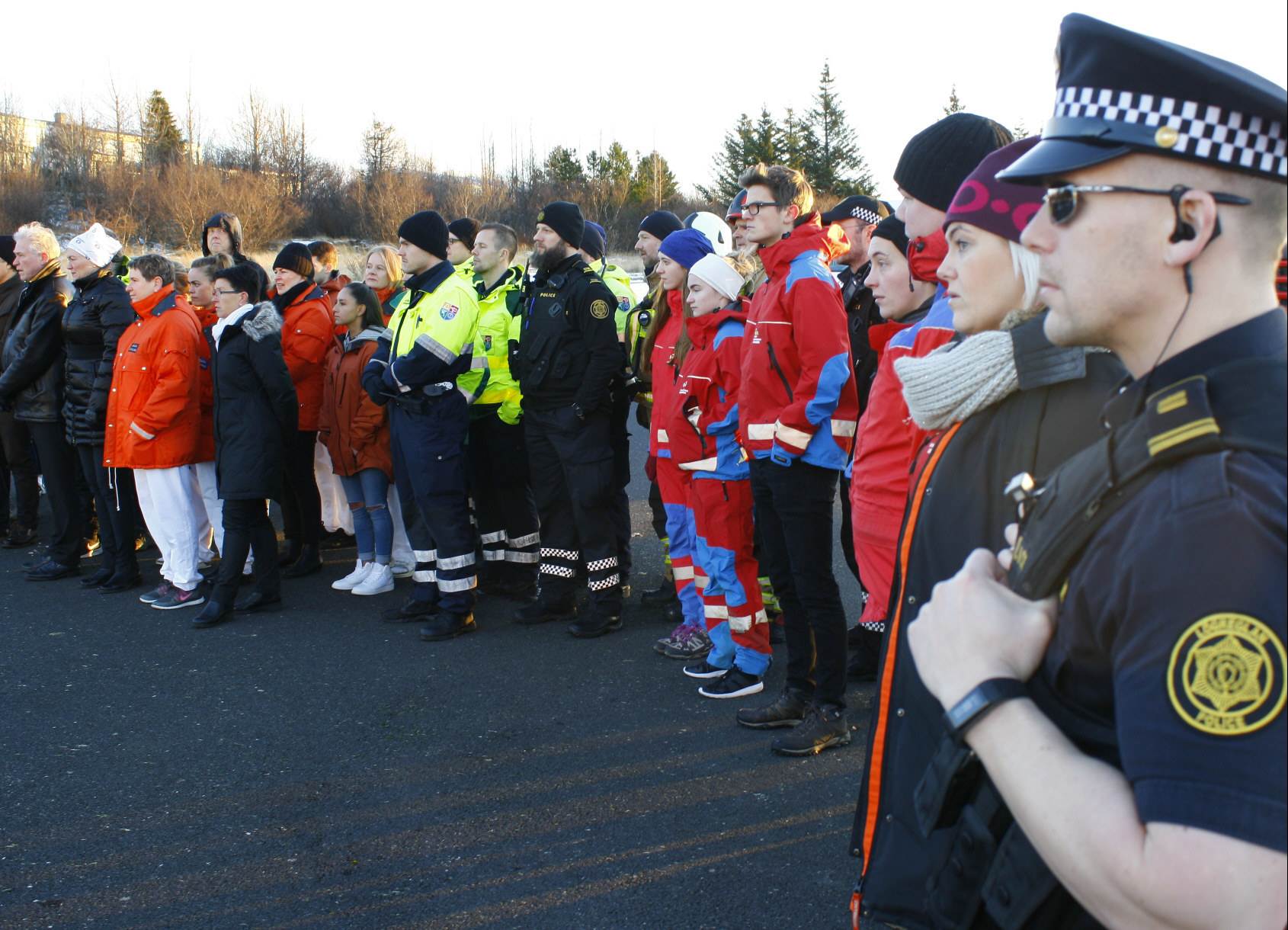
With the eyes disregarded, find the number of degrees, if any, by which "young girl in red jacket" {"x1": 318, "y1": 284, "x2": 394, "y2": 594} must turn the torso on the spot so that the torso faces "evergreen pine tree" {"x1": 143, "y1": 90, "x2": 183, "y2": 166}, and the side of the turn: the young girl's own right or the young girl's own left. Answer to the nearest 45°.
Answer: approximately 135° to the young girl's own right

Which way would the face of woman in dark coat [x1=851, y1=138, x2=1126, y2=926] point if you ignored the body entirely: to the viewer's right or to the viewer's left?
to the viewer's left

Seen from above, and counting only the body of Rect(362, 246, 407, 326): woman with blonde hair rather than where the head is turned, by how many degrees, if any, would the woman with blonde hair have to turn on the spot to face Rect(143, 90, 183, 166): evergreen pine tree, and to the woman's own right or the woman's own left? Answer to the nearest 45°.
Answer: approximately 135° to the woman's own right

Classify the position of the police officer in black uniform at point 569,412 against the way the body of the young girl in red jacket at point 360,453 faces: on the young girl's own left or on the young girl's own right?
on the young girl's own left

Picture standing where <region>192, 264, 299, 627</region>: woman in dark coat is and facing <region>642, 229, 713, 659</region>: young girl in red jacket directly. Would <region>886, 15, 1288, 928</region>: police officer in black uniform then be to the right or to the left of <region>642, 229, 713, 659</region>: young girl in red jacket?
right

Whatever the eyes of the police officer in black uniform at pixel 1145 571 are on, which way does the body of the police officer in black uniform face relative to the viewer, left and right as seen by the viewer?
facing to the left of the viewer

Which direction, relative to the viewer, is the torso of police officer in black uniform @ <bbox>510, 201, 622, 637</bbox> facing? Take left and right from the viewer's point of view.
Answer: facing the viewer and to the left of the viewer

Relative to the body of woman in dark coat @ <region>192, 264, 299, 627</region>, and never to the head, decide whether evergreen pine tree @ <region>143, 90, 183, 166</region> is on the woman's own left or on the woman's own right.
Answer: on the woman's own right

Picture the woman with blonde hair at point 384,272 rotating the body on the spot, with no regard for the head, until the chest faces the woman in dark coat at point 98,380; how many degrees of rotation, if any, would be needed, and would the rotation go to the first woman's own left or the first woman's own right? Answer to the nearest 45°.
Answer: approximately 45° to the first woman's own right

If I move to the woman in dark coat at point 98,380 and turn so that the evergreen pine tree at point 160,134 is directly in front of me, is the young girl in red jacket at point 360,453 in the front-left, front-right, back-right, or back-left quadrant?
back-right

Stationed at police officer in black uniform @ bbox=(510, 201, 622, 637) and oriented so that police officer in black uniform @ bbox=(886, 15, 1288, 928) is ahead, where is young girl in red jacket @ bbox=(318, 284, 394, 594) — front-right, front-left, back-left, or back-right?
back-right
